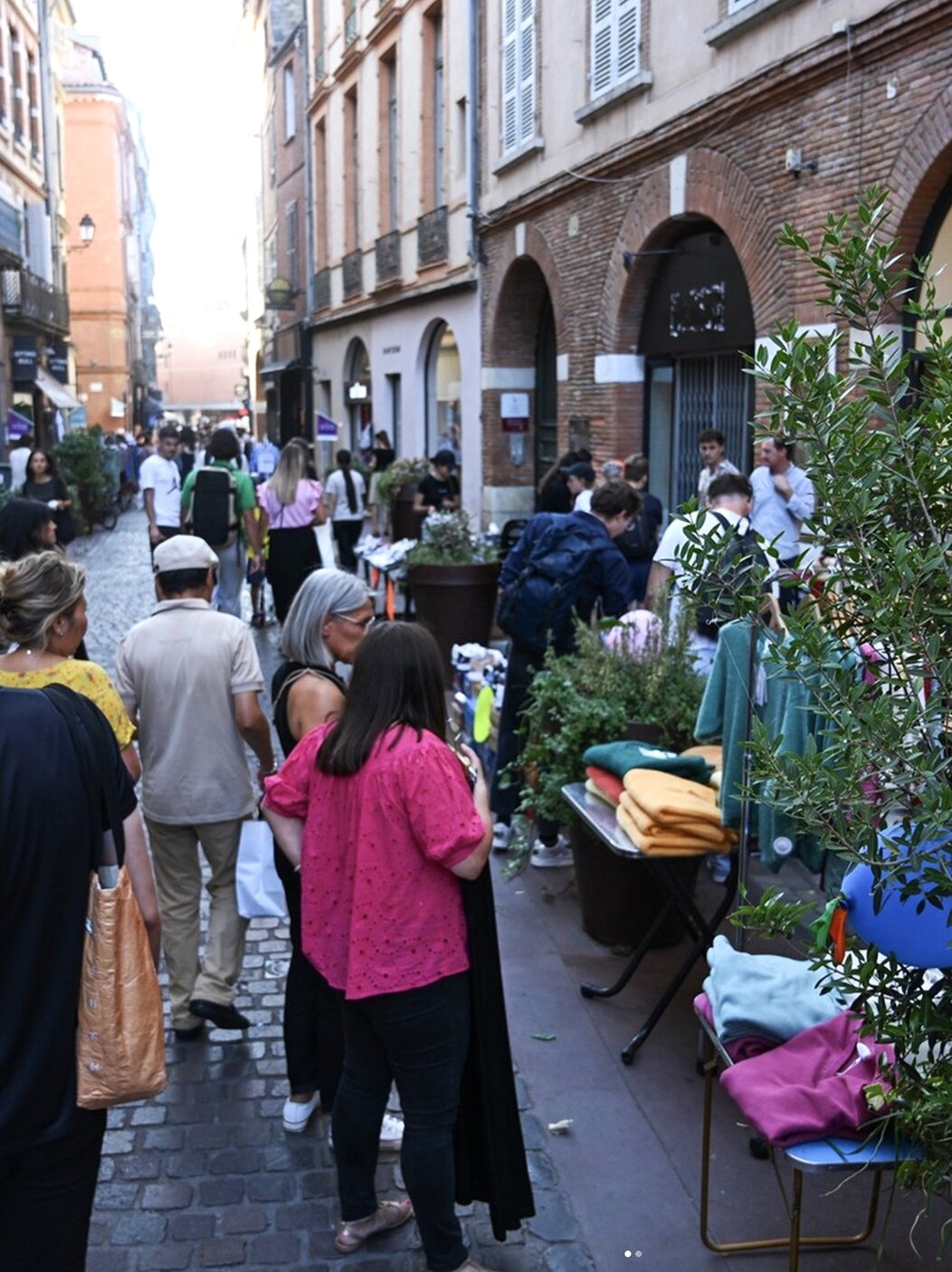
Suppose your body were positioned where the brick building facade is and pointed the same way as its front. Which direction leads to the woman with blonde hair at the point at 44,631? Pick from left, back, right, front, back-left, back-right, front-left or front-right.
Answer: front-left

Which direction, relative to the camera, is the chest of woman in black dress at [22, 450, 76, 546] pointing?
toward the camera

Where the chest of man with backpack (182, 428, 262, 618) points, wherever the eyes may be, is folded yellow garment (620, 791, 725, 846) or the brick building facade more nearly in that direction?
the brick building facade

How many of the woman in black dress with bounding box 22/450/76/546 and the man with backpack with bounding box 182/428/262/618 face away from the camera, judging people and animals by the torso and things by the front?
1

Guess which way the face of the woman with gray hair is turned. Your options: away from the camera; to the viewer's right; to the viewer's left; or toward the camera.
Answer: to the viewer's right

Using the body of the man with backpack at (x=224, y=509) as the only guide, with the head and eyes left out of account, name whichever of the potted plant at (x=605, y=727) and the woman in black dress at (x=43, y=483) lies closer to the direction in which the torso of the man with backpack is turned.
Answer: the woman in black dress

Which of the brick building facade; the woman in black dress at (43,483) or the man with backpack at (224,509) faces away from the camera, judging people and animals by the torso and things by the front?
the man with backpack

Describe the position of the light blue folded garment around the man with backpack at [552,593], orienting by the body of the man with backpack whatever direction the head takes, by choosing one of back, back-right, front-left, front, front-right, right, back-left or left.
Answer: back-right

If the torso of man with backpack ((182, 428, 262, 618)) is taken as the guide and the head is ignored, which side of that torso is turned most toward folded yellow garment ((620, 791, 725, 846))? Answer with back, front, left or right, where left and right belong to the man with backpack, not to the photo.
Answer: back

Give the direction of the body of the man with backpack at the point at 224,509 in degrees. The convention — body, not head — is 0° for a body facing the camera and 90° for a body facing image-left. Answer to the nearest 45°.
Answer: approximately 180°

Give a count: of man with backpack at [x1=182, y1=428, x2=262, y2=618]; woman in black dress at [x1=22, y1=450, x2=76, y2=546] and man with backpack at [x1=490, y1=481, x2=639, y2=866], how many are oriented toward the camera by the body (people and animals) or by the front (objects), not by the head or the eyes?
1

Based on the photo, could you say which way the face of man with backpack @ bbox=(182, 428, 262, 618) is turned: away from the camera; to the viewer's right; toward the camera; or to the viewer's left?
away from the camera

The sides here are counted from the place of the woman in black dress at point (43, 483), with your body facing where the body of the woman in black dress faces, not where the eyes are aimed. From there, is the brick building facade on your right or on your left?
on your left

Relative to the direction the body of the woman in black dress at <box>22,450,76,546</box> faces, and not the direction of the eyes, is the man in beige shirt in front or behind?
in front

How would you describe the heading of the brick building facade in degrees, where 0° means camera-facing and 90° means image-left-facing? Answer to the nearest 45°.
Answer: approximately 45°

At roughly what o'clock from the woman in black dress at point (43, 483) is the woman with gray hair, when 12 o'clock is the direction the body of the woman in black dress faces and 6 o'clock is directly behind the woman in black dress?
The woman with gray hair is roughly at 12 o'clock from the woman in black dress.

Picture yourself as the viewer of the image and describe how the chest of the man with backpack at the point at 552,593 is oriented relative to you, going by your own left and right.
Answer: facing away from the viewer and to the right of the viewer

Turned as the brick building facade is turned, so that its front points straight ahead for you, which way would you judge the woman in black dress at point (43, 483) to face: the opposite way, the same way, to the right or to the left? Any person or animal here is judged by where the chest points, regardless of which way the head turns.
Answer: to the left
